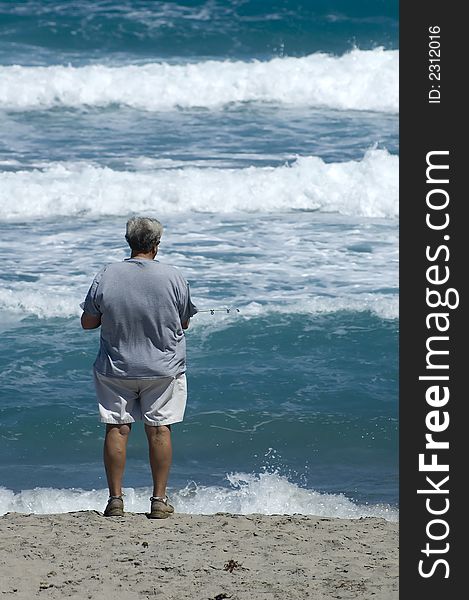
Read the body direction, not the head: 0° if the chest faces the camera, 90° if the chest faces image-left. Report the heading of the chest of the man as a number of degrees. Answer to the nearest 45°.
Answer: approximately 180°
